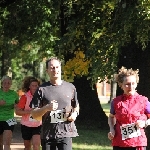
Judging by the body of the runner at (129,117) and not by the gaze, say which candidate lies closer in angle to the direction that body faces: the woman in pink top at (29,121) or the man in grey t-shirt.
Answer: the man in grey t-shirt

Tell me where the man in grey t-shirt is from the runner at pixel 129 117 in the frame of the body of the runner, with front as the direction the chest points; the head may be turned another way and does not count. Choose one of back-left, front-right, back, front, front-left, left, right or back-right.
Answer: right

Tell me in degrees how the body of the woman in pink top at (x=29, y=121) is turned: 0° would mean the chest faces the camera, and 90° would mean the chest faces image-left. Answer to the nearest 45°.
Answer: approximately 315°

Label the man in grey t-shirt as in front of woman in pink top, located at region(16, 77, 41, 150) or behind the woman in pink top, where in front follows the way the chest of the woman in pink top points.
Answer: in front

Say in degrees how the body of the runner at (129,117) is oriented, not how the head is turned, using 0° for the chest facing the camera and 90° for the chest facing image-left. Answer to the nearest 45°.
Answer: approximately 0°

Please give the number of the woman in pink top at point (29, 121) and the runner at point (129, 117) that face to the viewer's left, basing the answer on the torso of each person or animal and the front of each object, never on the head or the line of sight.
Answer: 0
